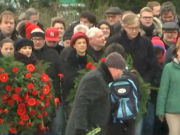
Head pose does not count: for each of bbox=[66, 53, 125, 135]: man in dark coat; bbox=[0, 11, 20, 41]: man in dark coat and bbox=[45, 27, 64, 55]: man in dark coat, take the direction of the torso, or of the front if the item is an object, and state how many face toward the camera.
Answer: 2

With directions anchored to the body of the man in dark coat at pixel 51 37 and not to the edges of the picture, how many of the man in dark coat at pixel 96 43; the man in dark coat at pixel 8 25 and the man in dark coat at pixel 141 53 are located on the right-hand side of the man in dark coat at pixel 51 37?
1

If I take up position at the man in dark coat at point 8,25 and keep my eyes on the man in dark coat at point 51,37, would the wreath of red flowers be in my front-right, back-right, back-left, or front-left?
front-right

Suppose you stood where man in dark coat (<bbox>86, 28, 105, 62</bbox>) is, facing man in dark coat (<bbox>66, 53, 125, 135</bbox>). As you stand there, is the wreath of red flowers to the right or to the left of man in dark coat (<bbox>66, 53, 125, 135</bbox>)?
right

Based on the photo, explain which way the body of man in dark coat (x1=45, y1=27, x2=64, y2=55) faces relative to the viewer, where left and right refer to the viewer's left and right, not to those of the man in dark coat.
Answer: facing the viewer

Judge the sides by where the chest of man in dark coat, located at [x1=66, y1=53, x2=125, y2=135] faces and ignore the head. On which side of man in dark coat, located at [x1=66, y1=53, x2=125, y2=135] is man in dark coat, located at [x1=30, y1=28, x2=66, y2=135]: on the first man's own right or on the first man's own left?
on the first man's own left

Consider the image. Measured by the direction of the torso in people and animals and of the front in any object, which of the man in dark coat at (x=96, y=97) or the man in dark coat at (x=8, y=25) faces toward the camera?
the man in dark coat at (x=8, y=25)

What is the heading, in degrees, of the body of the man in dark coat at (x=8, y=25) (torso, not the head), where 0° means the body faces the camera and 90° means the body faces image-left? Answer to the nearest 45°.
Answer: approximately 0°

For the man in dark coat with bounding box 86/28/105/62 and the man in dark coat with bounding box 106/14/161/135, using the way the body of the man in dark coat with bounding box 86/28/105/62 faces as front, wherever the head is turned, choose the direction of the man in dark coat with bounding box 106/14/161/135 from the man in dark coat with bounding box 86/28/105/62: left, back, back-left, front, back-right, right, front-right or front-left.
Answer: front-left

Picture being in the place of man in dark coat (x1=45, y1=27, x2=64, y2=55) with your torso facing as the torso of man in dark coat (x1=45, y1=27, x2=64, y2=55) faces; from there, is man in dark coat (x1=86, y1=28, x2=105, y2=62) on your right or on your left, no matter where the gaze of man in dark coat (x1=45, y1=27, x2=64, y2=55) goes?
on your left

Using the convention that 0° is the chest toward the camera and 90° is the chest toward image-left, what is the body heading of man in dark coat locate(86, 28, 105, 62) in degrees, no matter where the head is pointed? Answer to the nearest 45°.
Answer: approximately 315°
